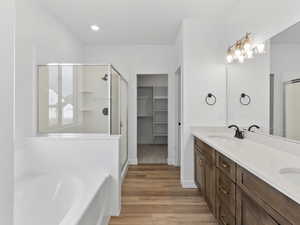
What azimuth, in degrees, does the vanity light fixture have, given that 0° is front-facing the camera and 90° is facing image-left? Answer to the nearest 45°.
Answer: approximately 45°

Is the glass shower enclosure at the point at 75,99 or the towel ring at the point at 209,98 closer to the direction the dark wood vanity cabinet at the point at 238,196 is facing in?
the glass shower enclosure

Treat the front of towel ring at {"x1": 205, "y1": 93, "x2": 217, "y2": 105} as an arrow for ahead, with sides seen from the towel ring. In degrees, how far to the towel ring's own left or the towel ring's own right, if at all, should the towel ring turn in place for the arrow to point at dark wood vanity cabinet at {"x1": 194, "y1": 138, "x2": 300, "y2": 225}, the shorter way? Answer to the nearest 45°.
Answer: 0° — it already faces it

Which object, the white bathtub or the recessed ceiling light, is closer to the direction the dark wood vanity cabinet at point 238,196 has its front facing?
the white bathtub

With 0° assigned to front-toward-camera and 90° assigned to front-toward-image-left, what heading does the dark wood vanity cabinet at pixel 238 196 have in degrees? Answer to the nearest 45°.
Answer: approximately 45°
